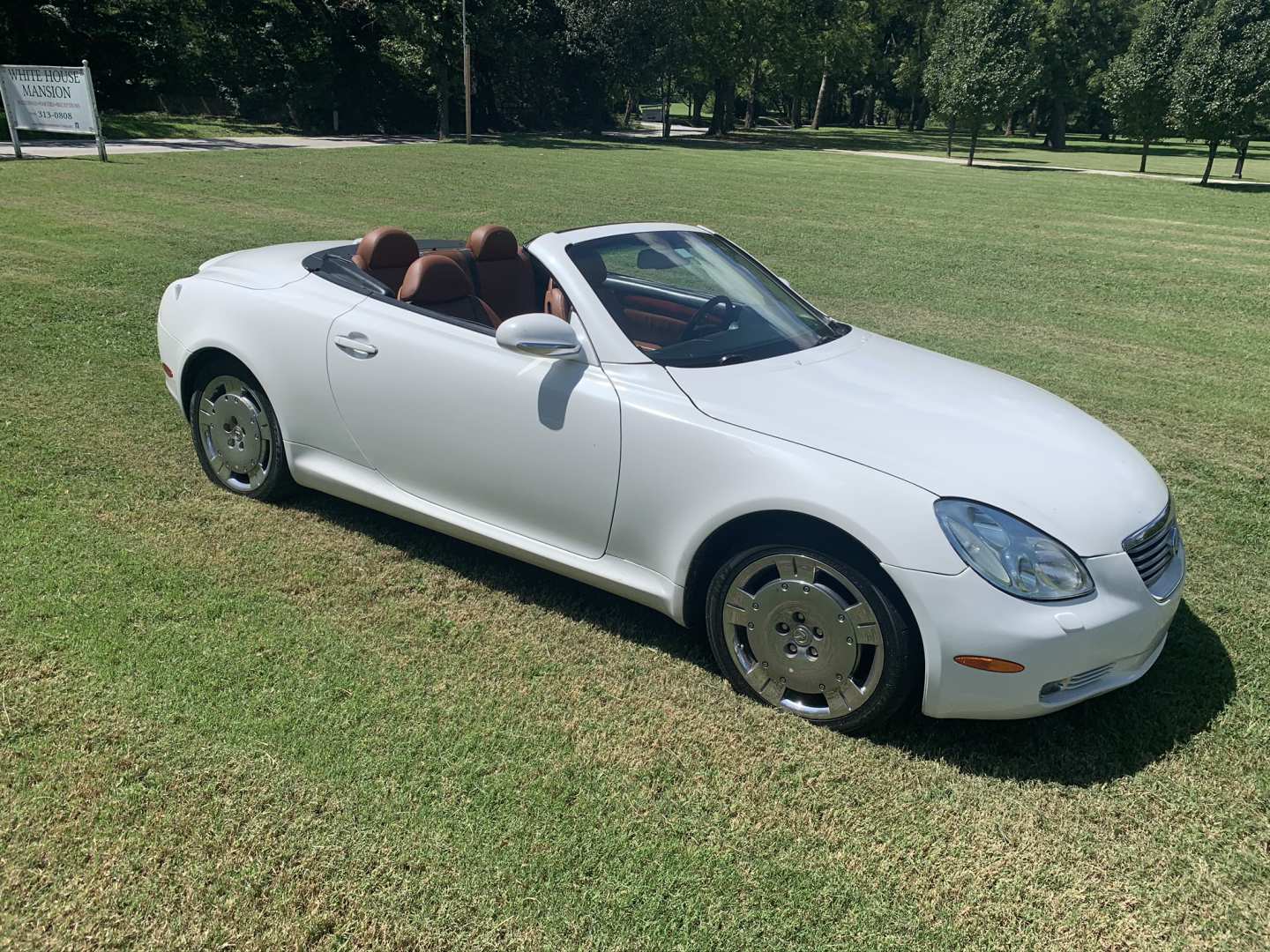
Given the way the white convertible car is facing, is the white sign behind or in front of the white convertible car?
behind

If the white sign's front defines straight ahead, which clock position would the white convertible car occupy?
The white convertible car is roughly at 12 o'clock from the white sign.

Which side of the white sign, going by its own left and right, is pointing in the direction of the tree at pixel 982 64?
left

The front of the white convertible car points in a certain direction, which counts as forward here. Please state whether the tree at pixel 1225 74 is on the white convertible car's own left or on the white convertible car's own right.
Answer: on the white convertible car's own left

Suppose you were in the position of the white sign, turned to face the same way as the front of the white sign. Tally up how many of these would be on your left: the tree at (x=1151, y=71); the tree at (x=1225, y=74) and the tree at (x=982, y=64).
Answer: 3

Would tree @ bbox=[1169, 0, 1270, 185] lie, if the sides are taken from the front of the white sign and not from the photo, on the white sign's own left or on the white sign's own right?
on the white sign's own left

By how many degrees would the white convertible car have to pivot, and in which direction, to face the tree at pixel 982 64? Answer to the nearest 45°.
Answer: approximately 135° to its left

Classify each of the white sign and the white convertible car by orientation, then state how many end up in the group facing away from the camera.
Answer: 0

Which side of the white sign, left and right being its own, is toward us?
front

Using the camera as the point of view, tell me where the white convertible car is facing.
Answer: facing the viewer and to the right of the viewer
